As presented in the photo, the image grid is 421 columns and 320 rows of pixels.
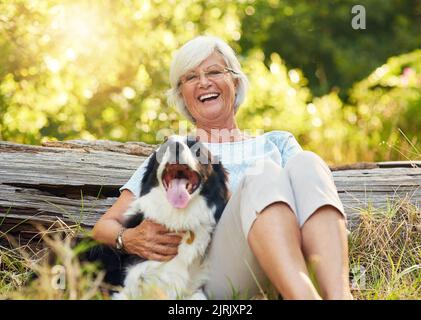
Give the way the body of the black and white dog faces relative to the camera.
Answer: toward the camera

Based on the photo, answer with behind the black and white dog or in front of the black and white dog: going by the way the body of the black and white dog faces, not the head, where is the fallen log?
behind
